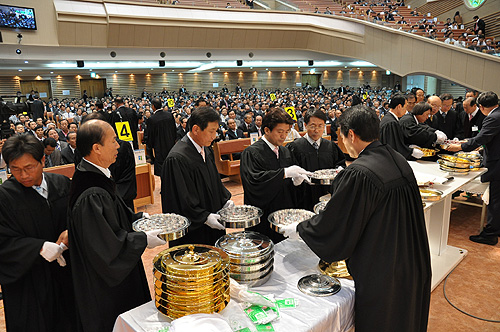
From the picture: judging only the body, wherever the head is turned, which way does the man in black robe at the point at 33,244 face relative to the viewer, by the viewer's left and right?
facing the viewer and to the right of the viewer

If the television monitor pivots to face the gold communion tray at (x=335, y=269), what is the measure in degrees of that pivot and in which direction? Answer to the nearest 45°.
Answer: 0° — it already faces it

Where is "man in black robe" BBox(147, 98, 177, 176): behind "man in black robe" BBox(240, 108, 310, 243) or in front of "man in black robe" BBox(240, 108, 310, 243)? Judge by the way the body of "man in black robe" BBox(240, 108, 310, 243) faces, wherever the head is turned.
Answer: behind

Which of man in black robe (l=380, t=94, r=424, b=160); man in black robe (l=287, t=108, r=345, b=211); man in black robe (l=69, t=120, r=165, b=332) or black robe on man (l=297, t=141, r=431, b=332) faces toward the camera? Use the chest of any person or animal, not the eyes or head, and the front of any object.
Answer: man in black robe (l=287, t=108, r=345, b=211)

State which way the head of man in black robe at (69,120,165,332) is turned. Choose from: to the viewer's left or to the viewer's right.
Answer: to the viewer's right

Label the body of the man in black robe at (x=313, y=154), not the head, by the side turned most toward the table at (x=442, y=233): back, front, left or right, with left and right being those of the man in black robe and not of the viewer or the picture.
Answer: left

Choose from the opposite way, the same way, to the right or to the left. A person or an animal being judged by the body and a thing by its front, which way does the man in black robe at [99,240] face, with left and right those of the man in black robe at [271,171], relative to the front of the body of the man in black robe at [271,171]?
to the left
